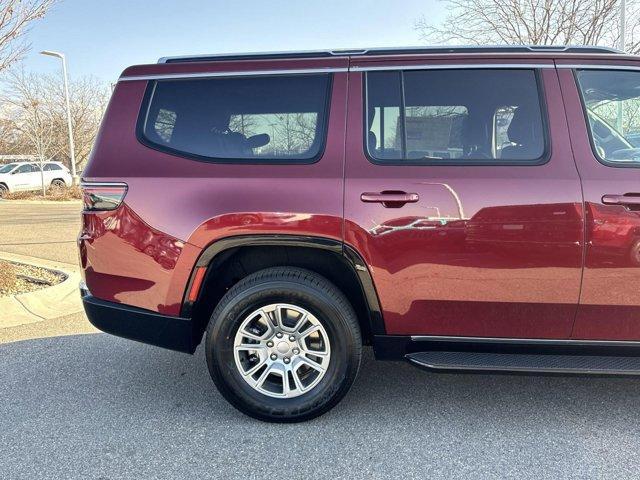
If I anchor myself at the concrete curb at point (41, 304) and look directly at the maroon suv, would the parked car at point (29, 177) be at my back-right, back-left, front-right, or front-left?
back-left

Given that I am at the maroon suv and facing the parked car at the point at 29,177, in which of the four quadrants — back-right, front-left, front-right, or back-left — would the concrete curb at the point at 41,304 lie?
front-left

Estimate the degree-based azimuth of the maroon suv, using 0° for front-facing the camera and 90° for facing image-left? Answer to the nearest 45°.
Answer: approximately 270°

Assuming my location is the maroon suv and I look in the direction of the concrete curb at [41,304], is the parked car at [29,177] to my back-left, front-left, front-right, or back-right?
front-right

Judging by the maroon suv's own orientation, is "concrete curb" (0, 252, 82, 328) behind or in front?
behind

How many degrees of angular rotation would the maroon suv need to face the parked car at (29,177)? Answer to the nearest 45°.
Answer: approximately 135° to its left
